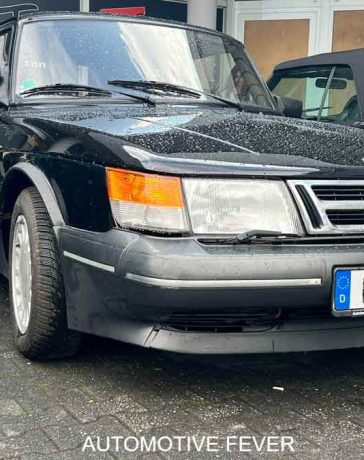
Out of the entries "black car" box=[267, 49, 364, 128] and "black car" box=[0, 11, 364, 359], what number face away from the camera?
0

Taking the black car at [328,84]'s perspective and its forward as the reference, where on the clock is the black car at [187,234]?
the black car at [187,234] is roughly at 11 o'clock from the black car at [328,84].

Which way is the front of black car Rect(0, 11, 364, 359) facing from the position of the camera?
facing the viewer and to the right of the viewer

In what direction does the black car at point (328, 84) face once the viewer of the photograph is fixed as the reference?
facing the viewer and to the left of the viewer

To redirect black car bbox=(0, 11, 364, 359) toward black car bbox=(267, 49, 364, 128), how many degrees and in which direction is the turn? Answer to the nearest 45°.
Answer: approximately 135° to its left

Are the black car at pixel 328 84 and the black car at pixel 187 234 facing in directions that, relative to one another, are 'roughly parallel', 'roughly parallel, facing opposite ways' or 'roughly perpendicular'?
roughly perpendicular
